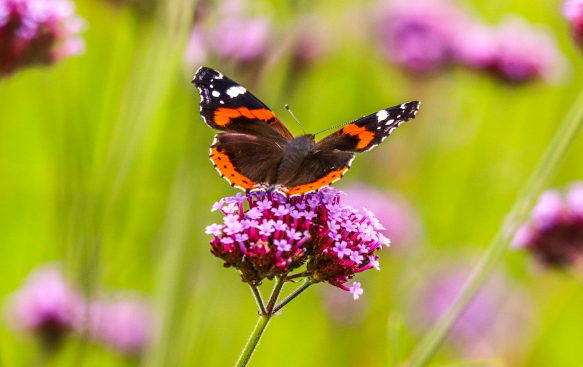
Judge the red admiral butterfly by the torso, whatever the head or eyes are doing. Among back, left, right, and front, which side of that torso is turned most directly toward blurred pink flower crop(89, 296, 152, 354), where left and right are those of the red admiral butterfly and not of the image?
left

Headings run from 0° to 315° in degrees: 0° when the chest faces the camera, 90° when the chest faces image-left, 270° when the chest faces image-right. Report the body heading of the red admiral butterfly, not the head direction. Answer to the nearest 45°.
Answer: approximately 225°

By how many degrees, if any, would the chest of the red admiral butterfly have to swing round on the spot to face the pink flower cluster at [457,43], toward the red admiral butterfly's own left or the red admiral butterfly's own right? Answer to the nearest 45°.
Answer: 0° — it already faces it

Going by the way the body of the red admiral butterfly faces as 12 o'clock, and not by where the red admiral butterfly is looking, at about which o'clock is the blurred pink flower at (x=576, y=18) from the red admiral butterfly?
The blurred pink flower is roughly at 1 o'clock from the red admiral butterfly.

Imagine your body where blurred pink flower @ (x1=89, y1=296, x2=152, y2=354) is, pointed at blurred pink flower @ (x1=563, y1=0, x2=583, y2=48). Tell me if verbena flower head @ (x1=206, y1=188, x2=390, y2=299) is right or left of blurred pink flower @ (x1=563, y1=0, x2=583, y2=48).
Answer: right
